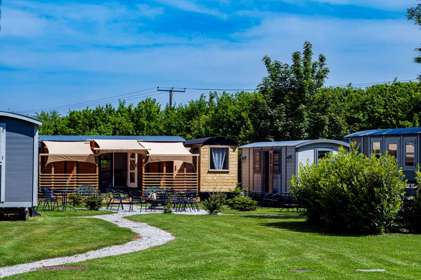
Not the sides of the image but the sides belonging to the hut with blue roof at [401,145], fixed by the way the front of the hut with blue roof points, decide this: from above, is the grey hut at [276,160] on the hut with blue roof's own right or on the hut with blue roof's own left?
on the hut with blue roof's own right

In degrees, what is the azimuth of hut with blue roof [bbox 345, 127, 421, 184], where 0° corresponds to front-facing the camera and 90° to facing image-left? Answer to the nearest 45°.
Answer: approximately 45°

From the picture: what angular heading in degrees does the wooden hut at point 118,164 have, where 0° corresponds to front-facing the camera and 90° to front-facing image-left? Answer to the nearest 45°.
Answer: approximately 0°

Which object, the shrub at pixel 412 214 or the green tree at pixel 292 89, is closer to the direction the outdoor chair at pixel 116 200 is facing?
the shrub

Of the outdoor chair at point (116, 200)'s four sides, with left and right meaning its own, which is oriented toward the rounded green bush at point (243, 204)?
front

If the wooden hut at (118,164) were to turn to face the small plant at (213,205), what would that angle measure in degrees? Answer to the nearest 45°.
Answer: approximately 45° to its left
